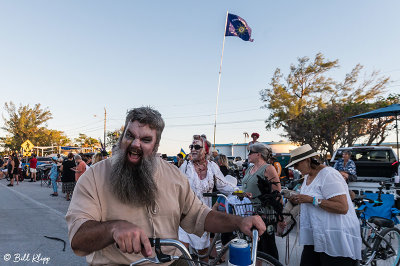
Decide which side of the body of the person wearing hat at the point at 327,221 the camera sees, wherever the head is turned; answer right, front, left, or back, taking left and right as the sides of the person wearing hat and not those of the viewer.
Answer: left

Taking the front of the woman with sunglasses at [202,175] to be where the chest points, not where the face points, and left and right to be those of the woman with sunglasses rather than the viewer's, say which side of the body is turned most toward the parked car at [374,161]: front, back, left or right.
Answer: back

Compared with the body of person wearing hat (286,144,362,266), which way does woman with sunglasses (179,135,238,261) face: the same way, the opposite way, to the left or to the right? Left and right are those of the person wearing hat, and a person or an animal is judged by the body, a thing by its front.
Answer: to the left

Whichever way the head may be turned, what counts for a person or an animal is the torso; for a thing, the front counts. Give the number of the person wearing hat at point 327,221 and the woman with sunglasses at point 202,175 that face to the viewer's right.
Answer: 0

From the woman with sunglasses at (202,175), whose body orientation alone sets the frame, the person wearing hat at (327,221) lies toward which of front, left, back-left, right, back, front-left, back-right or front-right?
left

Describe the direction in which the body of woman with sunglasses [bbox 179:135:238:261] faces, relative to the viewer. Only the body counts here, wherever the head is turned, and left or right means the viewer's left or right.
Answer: facing the viewer and to the left of the viewer

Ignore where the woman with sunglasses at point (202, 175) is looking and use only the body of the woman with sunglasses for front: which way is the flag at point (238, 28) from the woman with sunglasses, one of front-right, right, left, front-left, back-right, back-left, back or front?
back-right

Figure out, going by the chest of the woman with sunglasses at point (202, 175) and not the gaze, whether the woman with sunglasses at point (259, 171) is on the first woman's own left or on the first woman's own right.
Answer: on the first woman's own left

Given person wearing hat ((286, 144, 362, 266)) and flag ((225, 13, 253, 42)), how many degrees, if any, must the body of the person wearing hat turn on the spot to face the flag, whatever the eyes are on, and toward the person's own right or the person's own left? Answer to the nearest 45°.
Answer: approximately 90° to the person's own right

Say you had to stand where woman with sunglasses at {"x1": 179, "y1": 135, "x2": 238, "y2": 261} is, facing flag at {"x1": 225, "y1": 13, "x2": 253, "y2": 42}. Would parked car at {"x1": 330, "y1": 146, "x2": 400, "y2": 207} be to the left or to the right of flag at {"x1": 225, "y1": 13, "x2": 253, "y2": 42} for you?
right

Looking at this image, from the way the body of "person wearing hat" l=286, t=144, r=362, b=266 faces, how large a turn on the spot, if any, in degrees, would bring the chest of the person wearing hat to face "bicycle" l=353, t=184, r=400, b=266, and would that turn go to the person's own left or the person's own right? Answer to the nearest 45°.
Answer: approximately 135° to the person's own right

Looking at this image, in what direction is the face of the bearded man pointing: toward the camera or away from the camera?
toward the camera
